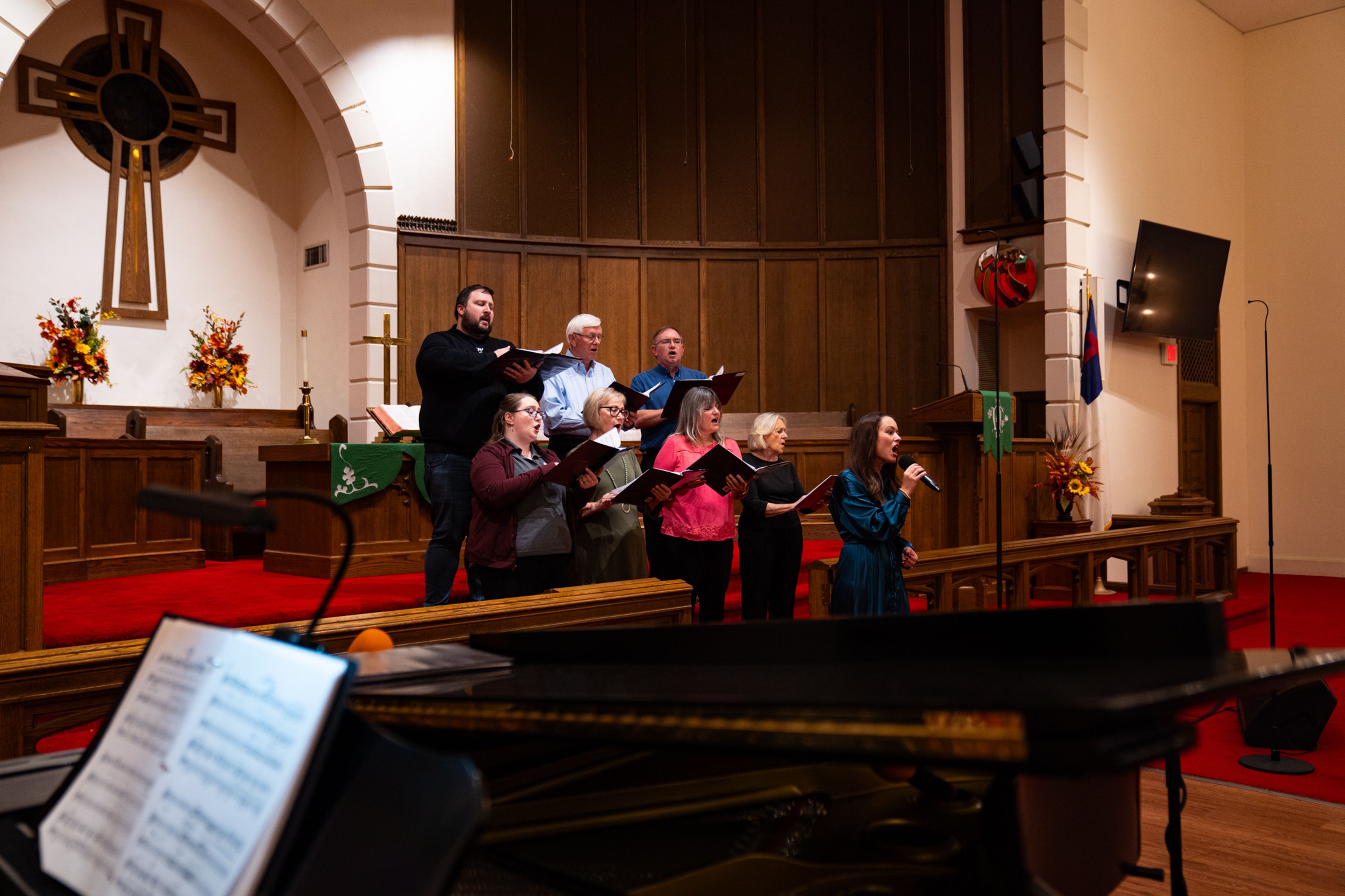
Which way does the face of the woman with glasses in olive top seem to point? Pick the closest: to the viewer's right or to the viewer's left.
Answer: to the viewer's right

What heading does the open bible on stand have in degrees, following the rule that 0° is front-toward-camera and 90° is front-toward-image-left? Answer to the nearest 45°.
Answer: approximately 315°

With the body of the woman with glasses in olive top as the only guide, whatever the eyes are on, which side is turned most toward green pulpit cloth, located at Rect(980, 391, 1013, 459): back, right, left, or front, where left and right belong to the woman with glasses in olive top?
left

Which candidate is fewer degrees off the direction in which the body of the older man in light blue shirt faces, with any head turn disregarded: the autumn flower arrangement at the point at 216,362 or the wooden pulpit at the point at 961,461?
the wooden pulpit

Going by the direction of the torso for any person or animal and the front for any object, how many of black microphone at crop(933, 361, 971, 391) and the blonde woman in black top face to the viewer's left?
1

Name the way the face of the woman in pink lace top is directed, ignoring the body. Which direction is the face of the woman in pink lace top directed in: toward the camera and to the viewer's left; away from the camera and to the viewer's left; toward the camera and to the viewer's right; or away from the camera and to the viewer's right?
toward the camera and to the viewer's right

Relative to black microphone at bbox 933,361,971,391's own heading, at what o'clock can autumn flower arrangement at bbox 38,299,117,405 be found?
The autumn flower arrangement is roughly at 11 o'clock from the black microphone.
